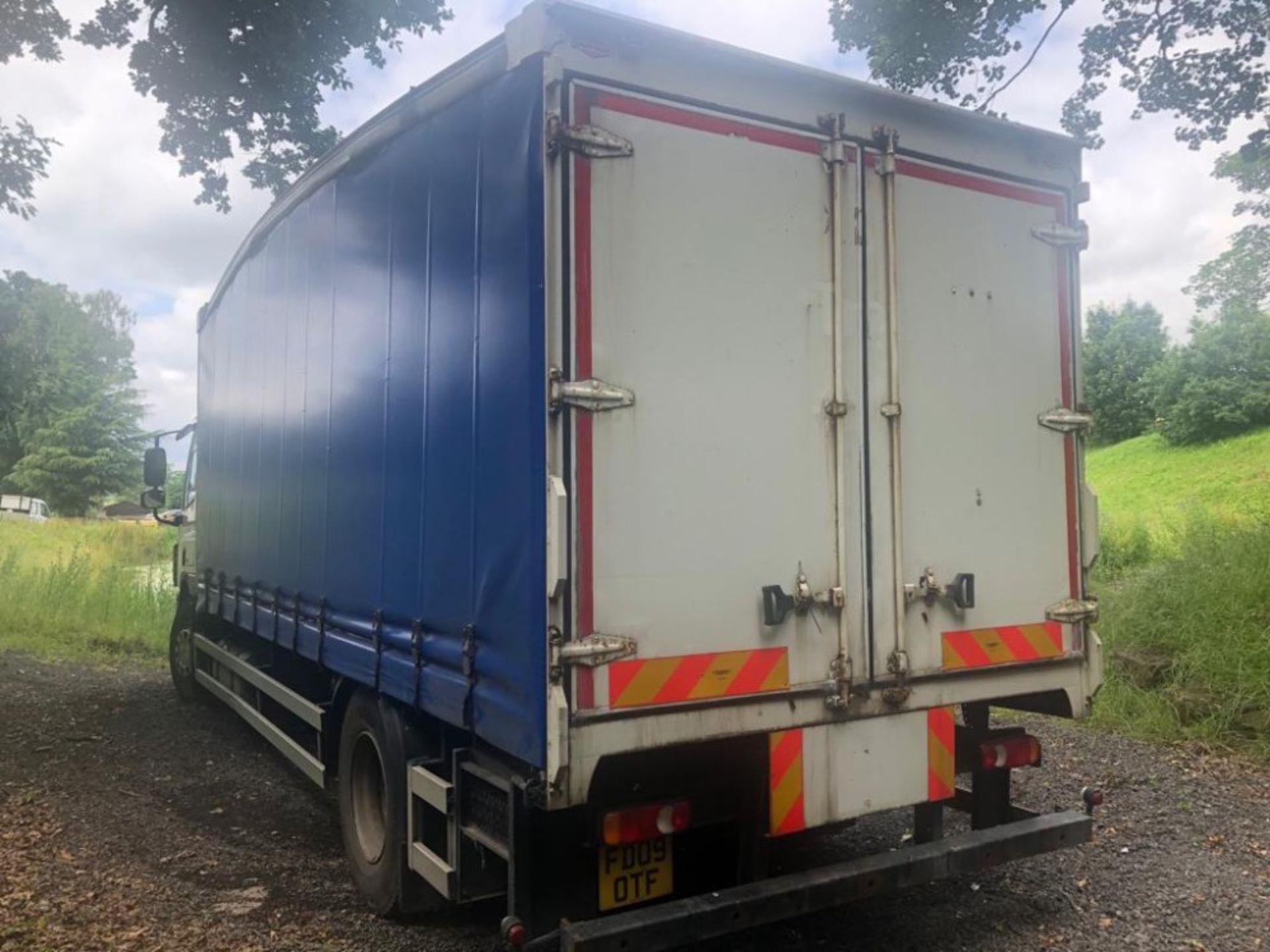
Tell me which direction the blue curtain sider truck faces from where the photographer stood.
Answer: facing away from the viewer and to the left of the viewer

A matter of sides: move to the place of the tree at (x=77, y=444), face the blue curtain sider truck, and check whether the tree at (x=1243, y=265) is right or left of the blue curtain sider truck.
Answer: left

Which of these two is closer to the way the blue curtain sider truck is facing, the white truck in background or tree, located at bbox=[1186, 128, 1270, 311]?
the white truck in background

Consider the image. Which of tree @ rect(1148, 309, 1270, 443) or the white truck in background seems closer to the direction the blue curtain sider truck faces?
the white truck in background

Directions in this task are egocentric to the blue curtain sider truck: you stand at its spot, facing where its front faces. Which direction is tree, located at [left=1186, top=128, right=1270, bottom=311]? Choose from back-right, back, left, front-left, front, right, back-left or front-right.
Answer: right

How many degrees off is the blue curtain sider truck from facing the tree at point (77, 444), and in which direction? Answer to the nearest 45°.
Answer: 0° — it already faces it

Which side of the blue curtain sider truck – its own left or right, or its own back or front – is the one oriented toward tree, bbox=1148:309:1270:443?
right

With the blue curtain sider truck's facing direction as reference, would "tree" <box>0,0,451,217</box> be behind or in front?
in front

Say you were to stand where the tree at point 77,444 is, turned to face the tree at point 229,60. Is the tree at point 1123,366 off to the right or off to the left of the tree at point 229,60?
left
